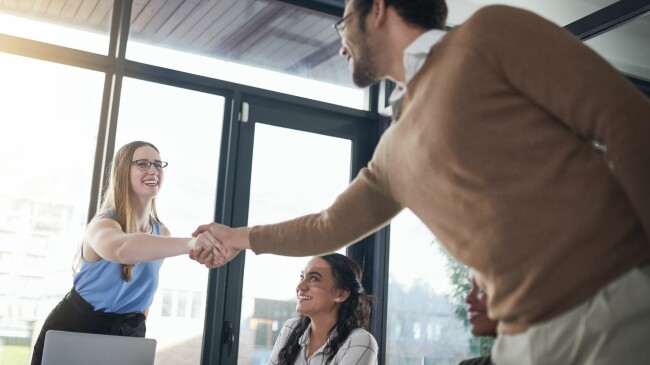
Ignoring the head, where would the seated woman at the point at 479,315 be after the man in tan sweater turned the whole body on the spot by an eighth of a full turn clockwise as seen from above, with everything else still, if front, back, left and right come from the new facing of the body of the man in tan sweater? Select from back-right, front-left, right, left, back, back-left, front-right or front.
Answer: front-right

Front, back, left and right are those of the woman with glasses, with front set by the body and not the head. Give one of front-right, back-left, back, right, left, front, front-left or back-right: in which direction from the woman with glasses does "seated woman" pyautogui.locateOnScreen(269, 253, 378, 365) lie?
front-left

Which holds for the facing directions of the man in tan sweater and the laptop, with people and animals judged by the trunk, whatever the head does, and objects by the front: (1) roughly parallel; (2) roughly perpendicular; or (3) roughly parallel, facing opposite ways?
roughly perpendicular

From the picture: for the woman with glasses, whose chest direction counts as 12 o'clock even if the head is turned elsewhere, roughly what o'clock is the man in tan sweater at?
The man in tan sweater is roughly at 1 o'clock from the woman with glasses.

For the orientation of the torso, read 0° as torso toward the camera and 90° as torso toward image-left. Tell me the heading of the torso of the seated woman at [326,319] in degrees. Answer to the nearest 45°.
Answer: approximately 45°

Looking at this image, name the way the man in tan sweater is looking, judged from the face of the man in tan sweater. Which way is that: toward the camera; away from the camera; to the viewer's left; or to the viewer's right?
to the viewer's left

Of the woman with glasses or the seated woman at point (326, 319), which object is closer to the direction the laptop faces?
the woman with glasses

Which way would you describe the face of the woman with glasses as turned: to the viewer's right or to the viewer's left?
to the viewer's right

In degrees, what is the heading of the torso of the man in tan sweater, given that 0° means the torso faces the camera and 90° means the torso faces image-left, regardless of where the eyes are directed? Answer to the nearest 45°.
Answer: approximately 90°

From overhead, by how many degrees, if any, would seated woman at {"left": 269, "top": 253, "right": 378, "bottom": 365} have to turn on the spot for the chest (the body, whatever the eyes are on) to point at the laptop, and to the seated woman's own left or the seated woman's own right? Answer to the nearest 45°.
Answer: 0° — they already face it

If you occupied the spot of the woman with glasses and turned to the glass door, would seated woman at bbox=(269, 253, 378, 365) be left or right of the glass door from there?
right

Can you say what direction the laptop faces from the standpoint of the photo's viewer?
facing away from the viewer

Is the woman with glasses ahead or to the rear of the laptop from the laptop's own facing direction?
ahead
